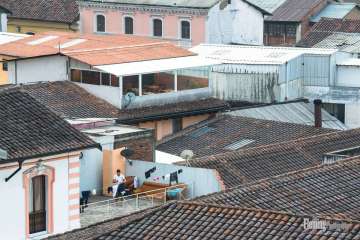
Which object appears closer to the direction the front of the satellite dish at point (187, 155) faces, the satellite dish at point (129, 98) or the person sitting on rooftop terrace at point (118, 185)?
the person sitting on rooftop terrace

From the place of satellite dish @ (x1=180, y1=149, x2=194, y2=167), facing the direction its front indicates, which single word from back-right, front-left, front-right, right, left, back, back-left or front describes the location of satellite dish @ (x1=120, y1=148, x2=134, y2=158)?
front-right

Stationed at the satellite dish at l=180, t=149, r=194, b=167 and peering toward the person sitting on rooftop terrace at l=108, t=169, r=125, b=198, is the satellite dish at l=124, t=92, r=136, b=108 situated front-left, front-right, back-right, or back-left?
back-right

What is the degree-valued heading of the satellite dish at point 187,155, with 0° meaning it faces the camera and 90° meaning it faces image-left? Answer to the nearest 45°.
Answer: approximately 0°

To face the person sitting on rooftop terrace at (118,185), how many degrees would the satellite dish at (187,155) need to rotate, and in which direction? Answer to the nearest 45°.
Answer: approximately 45° to its right
